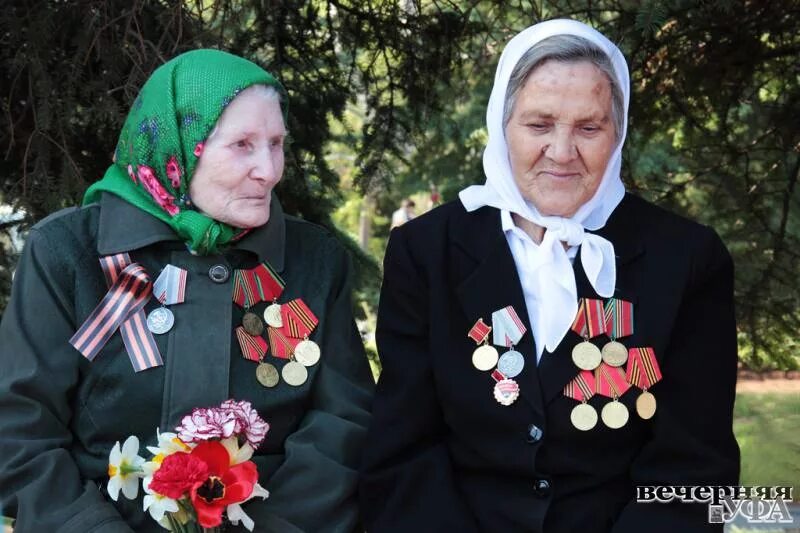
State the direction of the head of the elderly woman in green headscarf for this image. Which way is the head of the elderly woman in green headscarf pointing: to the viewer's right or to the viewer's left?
to the viewer's right

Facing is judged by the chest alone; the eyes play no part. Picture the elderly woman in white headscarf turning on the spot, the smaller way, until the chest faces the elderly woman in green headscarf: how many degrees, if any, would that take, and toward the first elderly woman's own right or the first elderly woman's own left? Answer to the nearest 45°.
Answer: approximately 90° to the first elderly woman's own right

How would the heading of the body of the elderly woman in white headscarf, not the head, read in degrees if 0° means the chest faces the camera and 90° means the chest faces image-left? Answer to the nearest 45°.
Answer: approximately 0°

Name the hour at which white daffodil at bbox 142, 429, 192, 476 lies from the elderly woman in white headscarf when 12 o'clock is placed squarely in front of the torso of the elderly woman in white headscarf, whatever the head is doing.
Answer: The white daffodil is roughly at 2 o'clock from the elderly woman in white headscarf.

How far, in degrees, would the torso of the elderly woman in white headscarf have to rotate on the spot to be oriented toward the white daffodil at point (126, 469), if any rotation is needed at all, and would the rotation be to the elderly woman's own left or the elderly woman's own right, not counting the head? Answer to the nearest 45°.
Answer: approximately 45° to the elderly woman's own right

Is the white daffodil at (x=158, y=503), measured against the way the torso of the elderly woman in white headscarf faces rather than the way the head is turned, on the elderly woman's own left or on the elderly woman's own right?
on the elderly woman's own right
